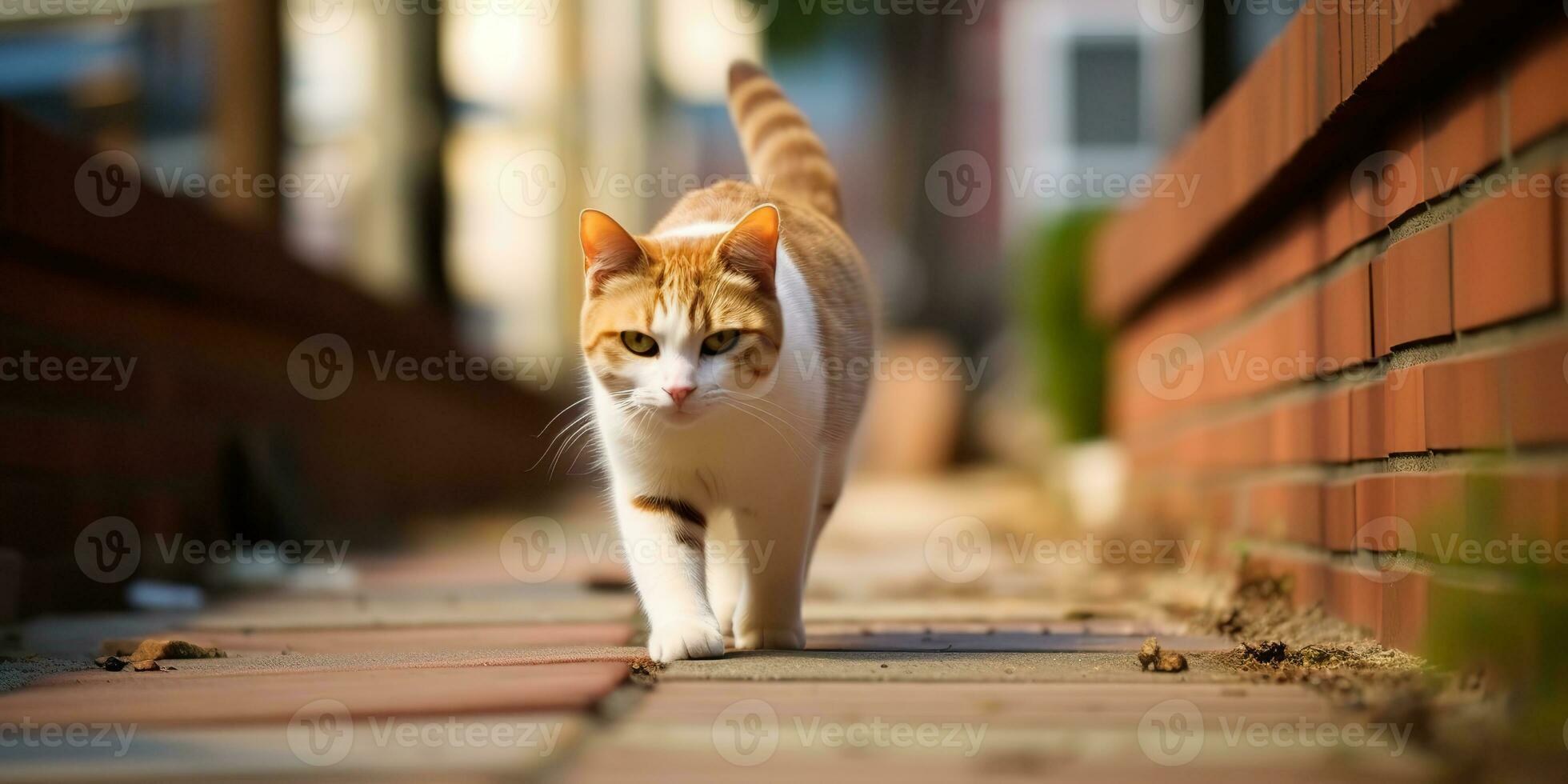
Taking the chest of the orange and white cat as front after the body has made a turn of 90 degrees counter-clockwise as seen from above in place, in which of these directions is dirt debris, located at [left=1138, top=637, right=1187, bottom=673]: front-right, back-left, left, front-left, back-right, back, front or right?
front-right

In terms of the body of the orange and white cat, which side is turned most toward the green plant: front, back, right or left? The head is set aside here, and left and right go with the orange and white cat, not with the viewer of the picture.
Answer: back

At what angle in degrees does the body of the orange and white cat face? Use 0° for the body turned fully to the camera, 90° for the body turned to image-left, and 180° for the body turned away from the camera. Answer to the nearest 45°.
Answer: approximately 0°

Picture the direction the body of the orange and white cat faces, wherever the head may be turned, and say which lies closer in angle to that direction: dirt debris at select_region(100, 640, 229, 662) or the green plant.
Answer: the dirt debris

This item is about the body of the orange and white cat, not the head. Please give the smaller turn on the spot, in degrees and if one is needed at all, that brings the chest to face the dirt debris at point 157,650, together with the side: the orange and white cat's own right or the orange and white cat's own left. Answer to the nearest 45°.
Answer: approximately 90° to the orange and white cat's own right
